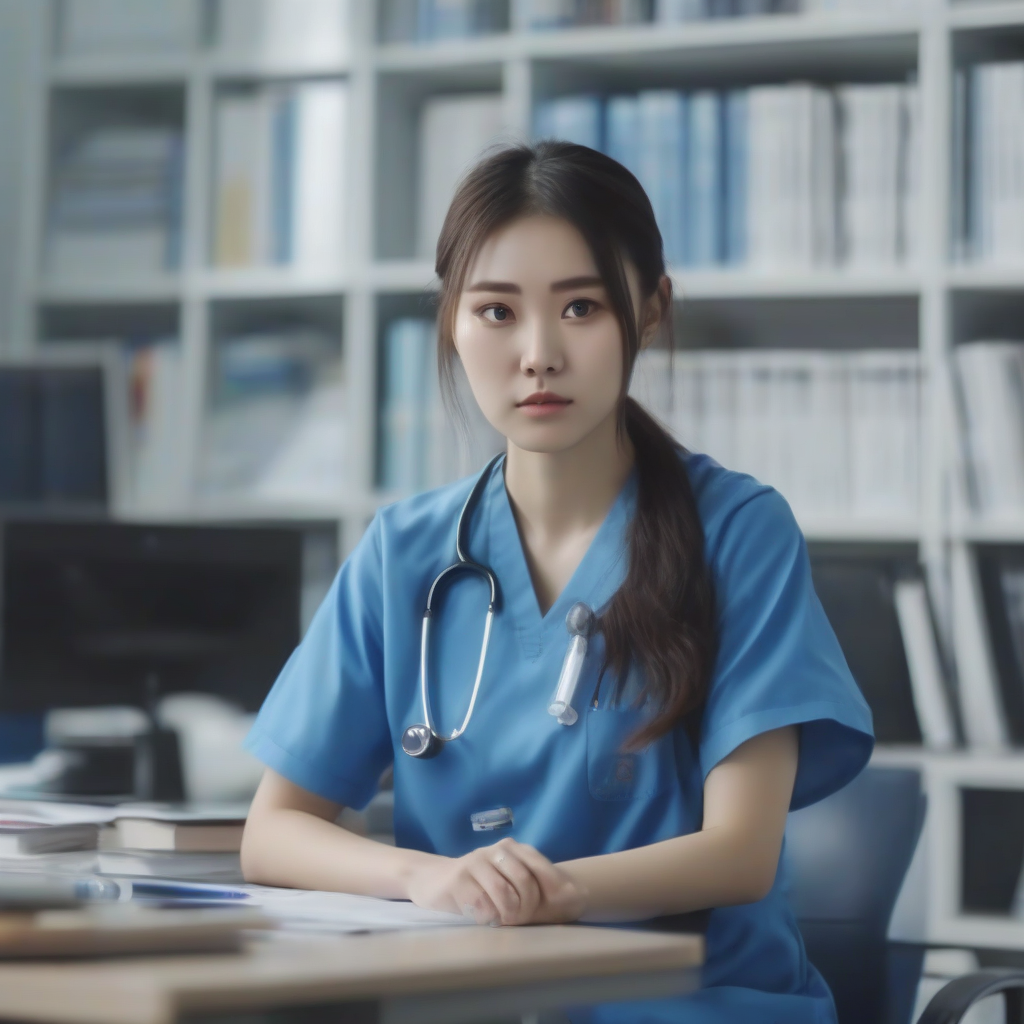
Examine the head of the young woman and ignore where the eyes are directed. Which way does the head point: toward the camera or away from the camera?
toward the camera

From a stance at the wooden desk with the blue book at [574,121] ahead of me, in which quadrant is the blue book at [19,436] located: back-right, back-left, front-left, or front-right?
front-left

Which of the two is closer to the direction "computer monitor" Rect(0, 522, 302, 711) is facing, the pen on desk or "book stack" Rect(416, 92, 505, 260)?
the pen on desk

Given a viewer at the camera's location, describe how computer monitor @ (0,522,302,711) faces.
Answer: facing the viewer

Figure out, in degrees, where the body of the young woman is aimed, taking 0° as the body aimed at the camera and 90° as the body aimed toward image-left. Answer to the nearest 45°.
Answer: approximately 45°

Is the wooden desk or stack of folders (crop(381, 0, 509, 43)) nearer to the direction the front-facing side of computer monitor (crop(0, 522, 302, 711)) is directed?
the wooden desk

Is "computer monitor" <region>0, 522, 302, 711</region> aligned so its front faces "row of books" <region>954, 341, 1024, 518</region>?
no

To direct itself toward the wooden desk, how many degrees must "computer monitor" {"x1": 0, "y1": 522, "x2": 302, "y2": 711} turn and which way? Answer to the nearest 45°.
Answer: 0° — it already faces it

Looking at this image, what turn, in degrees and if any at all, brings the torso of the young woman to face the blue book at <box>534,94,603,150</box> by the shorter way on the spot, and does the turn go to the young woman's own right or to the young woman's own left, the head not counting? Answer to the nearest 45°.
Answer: approximately 135° to the young woman's own right

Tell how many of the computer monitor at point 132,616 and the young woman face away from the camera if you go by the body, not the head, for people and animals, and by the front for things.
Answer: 0

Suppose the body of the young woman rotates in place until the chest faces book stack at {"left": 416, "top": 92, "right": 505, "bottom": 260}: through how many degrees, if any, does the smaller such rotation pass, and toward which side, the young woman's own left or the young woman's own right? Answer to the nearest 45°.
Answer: approximately 135° to the young woman's own right

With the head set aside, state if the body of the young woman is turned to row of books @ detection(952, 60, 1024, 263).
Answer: no

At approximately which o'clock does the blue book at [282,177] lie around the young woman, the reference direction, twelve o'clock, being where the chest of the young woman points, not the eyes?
The blue book is roughly at 4 o'clock from the young woman.

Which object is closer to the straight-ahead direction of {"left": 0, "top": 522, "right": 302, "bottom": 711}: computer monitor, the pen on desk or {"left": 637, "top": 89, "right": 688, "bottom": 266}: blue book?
the pen on desk
